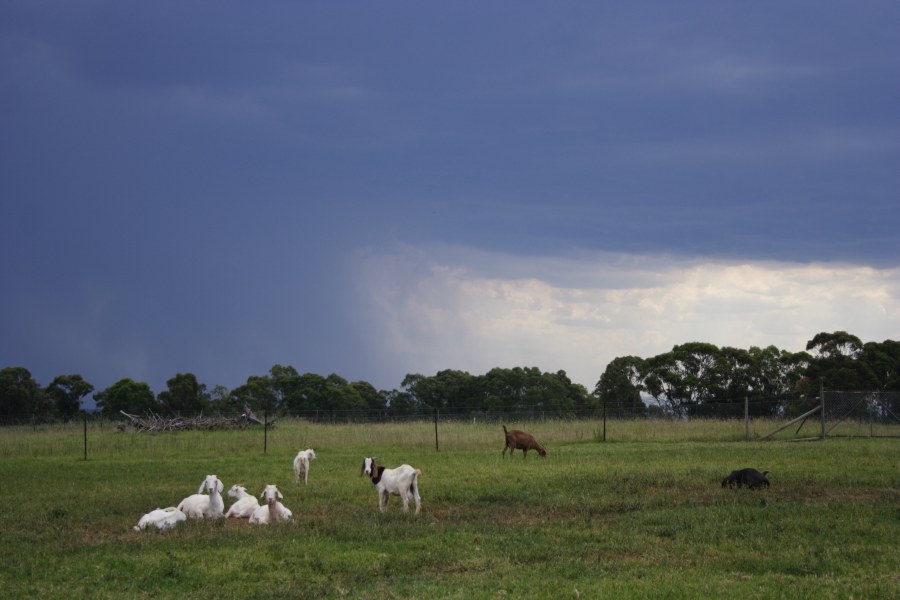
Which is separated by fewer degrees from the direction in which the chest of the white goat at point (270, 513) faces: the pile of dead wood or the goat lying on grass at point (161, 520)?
the goat lying on grass

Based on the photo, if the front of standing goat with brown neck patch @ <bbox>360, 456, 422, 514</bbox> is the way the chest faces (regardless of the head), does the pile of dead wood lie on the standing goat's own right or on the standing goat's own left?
on the standing goat's own right

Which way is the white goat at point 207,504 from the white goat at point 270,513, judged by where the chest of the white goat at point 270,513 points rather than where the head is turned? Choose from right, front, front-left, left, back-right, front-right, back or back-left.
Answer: back-right

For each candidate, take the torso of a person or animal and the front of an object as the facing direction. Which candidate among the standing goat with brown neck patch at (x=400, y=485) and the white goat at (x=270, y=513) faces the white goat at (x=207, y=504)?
the standing goat with brown neck patch

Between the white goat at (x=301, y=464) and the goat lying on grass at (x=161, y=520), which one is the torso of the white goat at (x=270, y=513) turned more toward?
the goat lying on grass

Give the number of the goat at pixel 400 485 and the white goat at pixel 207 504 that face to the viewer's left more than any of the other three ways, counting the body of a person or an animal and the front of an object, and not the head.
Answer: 1

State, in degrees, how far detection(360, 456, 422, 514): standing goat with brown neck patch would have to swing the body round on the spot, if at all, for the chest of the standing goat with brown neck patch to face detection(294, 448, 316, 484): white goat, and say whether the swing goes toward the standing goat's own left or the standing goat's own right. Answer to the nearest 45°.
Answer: approximately 90° to the standing goat's own right

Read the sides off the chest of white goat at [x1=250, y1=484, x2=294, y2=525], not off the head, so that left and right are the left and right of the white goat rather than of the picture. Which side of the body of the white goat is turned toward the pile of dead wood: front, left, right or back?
back

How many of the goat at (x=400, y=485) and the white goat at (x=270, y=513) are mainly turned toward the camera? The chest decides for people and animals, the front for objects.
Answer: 1

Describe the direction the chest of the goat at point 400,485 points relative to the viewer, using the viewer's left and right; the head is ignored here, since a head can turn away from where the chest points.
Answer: facing to the left of the viewer

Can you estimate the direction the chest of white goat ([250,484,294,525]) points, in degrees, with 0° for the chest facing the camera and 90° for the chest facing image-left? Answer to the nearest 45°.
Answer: approximately 0°

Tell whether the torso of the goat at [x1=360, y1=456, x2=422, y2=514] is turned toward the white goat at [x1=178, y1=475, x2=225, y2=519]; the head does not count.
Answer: yes
